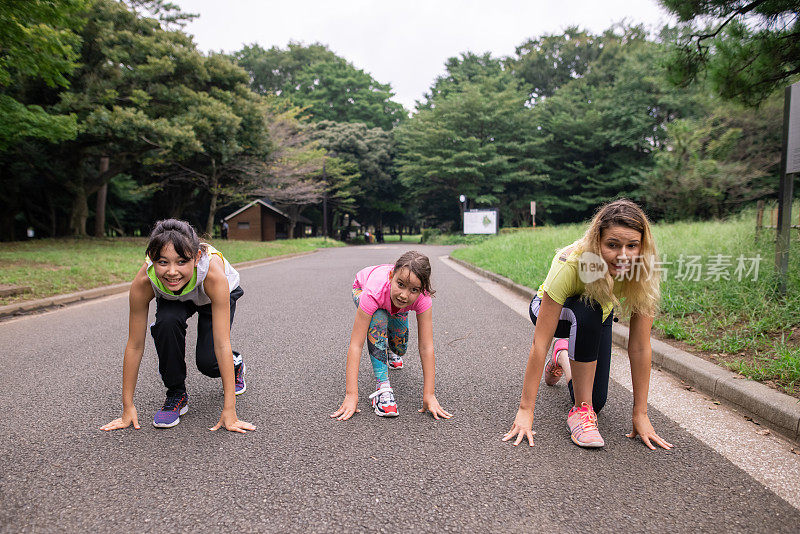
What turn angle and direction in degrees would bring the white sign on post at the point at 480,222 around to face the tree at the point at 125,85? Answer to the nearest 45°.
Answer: approximately 45° to its right

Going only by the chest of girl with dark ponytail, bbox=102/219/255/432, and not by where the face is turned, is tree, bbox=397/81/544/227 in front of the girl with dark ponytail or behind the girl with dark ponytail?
behind

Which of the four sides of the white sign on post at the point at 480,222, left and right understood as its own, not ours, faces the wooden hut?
right

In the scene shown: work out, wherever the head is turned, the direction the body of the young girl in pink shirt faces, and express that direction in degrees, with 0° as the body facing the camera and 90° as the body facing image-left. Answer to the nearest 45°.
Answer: approximately 0°

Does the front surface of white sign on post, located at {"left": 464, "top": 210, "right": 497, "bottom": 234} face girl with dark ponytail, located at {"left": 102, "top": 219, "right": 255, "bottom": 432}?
yes

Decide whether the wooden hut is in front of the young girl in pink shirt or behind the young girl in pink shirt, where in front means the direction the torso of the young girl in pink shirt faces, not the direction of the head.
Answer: behind

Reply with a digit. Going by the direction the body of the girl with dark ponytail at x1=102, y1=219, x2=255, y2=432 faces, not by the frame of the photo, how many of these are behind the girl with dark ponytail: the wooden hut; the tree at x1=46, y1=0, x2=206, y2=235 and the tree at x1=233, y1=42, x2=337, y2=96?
3

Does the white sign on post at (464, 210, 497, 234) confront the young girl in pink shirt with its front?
yes
